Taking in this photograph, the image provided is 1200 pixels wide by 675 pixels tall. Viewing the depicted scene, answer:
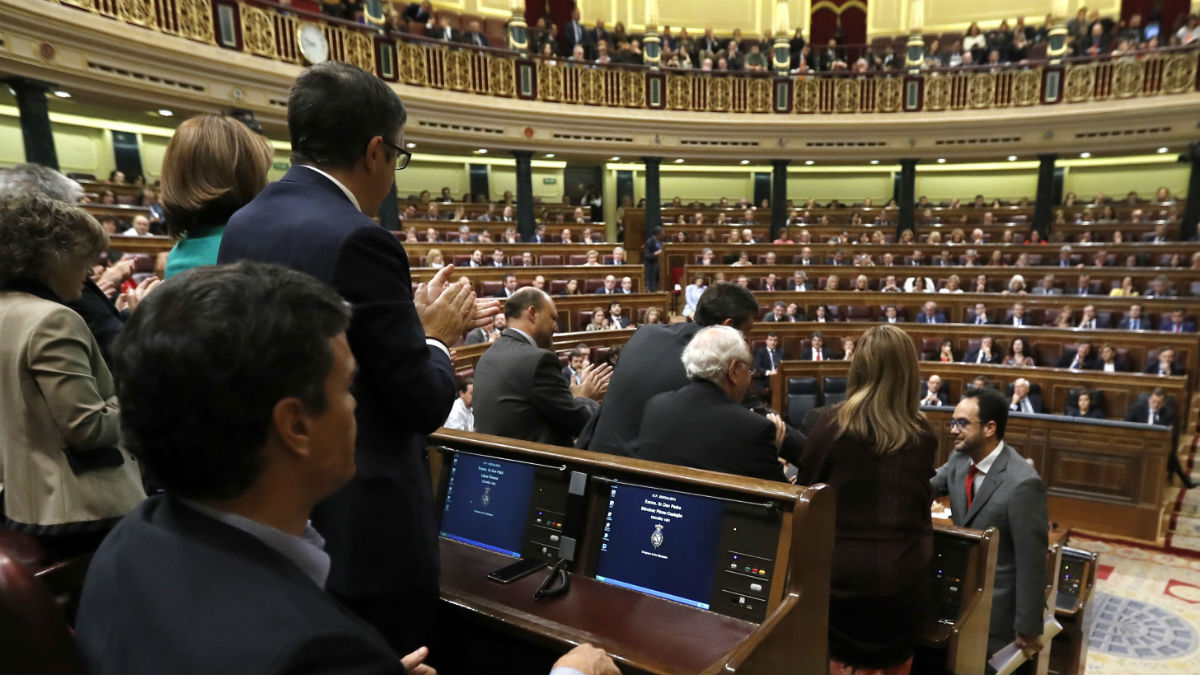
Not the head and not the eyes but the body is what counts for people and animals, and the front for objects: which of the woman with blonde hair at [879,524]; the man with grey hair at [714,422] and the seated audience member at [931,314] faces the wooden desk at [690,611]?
the seated audience member

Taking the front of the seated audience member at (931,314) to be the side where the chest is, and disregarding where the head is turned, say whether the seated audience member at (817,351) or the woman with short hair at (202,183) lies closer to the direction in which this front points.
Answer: the woman with short hair

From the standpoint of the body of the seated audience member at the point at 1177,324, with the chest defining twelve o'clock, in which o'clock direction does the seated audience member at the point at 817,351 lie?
the seated audience member at the point at 817,351 is roughly at 2 o'clock from the seated audience member at the point at 1177,324.

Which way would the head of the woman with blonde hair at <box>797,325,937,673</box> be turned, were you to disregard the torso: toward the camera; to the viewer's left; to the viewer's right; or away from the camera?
away from the camera

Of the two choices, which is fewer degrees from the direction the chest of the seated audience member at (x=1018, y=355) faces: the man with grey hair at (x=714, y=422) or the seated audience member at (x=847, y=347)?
the man with grey hair

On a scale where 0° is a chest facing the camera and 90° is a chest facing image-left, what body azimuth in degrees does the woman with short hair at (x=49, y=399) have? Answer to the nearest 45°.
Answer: approximately 225°

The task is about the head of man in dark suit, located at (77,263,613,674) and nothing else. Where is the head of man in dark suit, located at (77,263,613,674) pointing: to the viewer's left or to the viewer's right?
to the viewer's right

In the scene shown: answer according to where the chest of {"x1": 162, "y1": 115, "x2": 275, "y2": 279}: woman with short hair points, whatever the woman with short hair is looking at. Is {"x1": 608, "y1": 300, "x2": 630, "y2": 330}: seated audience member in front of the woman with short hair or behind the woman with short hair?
in front

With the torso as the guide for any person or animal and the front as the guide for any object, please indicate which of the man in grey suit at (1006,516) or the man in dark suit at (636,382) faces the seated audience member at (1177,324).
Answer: the man in dark suit

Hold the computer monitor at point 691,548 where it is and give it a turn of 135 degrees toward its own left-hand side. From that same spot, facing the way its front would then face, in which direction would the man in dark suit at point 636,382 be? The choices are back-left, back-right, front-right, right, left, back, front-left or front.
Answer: left

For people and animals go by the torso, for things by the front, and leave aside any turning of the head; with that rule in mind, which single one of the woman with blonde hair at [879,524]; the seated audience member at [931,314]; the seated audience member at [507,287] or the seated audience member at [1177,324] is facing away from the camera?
the woman with blonde hair
